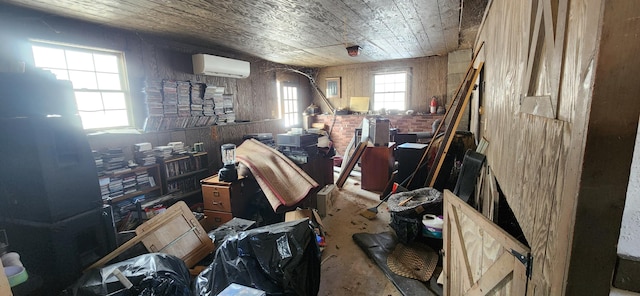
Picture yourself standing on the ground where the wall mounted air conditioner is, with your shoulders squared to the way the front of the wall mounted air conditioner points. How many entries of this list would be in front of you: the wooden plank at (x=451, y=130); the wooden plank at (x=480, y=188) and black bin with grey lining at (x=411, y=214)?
3

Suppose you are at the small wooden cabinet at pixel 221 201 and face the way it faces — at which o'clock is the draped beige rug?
The draped beige rug is roughly at 8 o'clock from the small wooden cabinet.

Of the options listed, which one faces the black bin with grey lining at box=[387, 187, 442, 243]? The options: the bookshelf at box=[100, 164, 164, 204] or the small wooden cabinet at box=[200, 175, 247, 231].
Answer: the bookshelf

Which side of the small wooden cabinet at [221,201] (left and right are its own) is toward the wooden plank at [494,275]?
left

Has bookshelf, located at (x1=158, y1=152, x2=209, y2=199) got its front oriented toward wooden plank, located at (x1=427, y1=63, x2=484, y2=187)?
yes

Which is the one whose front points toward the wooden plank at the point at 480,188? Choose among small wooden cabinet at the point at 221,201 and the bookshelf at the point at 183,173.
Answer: the bookshelf

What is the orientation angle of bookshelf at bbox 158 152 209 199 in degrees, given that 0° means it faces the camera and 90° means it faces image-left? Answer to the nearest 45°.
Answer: approximately 315°
